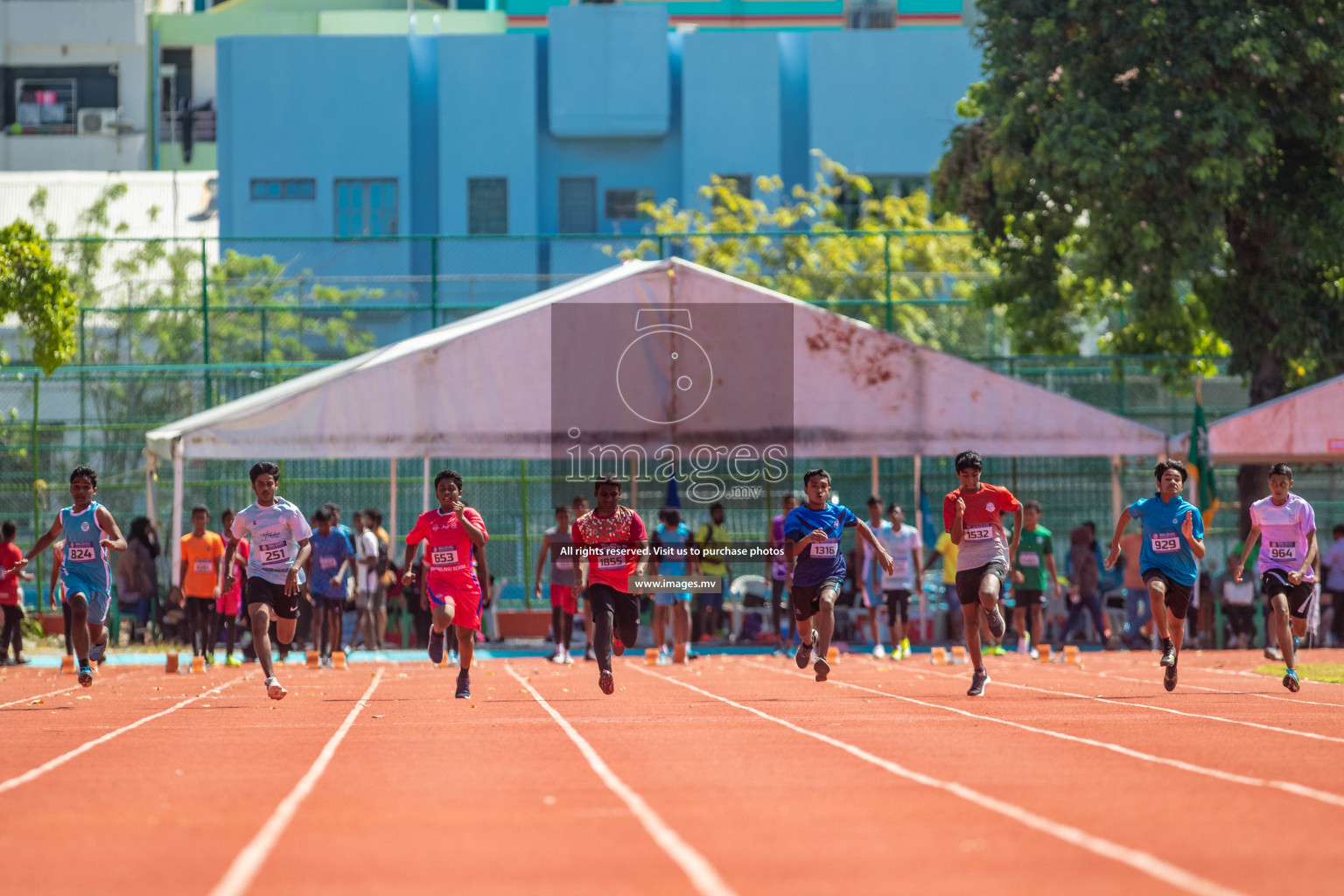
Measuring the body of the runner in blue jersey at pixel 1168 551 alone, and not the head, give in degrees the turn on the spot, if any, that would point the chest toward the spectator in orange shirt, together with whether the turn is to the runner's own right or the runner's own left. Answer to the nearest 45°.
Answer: approximately 90° to the runner's own right

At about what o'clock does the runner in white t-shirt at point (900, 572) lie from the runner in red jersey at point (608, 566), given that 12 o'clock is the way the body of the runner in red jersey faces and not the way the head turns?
The runner in white t-shirt is roughly at 7 o'clock from the runner in red jersey.

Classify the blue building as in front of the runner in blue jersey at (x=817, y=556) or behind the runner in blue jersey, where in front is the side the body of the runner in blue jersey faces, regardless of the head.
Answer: behind

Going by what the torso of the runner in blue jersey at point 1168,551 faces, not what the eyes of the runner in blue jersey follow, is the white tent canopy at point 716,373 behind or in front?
behind

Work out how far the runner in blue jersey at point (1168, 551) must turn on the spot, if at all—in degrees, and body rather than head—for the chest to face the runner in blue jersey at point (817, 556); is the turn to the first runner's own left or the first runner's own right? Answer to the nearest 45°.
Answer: approximately 90° to the first runner's own right
